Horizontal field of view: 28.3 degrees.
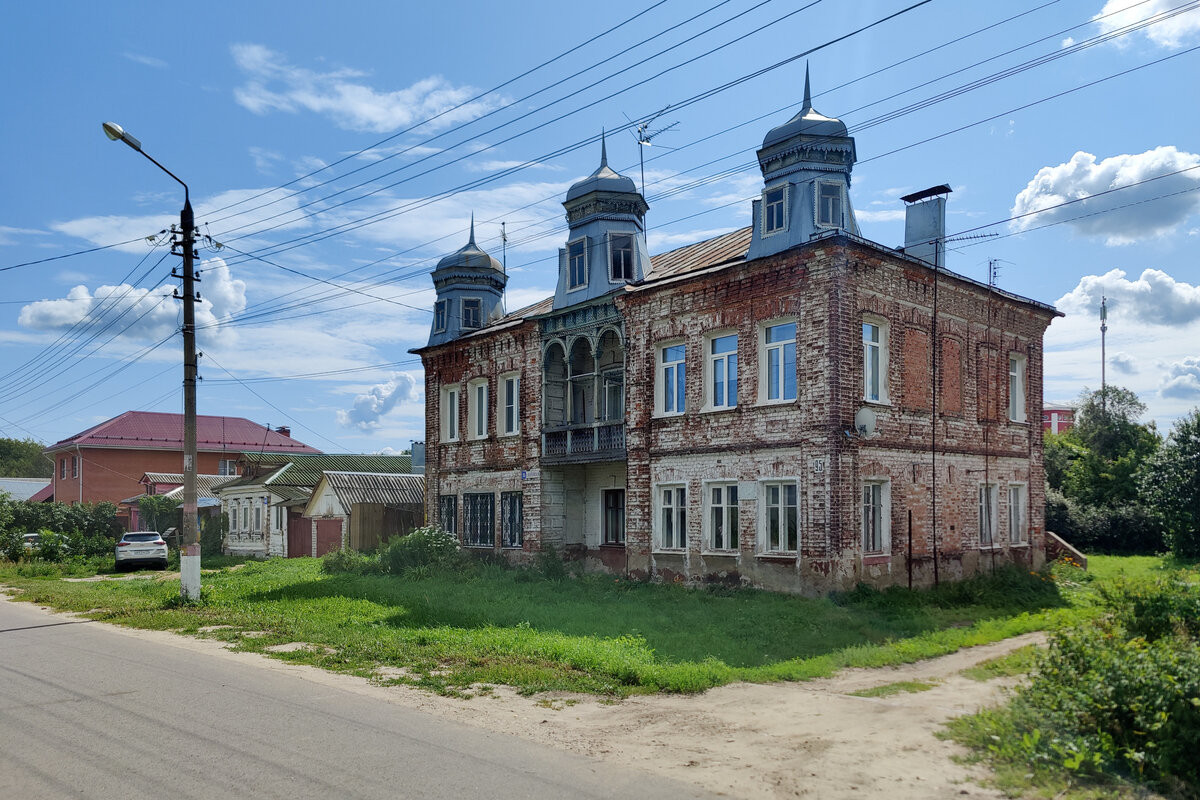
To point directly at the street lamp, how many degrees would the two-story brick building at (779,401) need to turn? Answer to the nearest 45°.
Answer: approximately 45° to its right

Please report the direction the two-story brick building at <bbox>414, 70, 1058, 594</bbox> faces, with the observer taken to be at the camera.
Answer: facing the viewer and to the left of the viewer

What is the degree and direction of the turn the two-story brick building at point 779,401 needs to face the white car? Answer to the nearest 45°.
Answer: approximately 90° to its right

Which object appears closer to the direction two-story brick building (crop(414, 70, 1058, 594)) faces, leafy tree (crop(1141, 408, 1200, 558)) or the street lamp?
the street lamp

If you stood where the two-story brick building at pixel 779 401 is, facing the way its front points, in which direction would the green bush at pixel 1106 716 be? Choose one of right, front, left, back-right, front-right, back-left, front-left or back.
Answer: front-left

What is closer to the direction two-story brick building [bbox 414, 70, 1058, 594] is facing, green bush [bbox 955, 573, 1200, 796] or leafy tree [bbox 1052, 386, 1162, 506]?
the green bush

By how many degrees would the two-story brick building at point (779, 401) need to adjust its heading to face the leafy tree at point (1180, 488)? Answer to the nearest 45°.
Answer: approximately 180°

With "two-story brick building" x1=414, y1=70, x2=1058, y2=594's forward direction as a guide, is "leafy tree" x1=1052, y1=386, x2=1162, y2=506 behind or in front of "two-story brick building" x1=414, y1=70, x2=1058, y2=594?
behind
